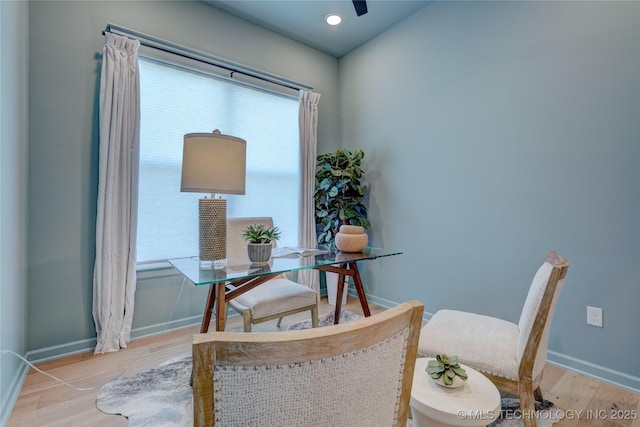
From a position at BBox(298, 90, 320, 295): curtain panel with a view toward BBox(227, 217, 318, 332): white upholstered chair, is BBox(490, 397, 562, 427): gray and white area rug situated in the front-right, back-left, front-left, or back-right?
front-left

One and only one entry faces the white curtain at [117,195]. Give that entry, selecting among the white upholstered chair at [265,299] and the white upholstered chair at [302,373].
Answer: the white upholstered chair at [302,373]

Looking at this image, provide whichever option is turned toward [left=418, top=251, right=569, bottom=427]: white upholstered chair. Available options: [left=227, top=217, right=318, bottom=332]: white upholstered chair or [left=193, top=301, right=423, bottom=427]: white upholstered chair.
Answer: [left=227, top=217, right=318, bottom=332]: white upholstered chair

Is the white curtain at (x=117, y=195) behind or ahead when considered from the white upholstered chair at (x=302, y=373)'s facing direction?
ahead

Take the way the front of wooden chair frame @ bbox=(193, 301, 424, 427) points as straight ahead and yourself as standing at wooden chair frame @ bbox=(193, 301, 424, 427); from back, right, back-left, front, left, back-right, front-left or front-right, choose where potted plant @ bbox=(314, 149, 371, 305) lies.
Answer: front-right

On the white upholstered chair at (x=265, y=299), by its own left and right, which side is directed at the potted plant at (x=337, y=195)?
left

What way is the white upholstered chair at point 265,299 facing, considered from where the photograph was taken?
facing the viewer and to the right of the viewer

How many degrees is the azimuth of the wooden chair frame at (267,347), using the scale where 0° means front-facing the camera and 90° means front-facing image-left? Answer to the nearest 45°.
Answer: approximately 135°

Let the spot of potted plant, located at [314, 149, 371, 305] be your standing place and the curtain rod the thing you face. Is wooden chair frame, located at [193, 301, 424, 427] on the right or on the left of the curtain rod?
left

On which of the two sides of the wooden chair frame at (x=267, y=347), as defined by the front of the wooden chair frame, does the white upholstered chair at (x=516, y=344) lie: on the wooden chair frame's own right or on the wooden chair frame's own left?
on the wooden chair frame's own right

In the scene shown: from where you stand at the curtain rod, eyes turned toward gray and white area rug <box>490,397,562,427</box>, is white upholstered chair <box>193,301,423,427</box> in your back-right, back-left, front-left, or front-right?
front-right

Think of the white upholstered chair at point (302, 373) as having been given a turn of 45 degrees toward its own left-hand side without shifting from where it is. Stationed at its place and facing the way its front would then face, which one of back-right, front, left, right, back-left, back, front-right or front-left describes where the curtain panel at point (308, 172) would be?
right

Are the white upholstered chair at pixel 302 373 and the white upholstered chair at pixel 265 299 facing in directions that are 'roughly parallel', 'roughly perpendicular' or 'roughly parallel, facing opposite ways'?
roughly parallel, facing opposite ways

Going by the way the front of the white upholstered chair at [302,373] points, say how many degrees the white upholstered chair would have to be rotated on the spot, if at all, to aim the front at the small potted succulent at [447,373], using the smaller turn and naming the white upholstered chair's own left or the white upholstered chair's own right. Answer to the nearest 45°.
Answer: approximately 90° to the white upholstered chair's own right
